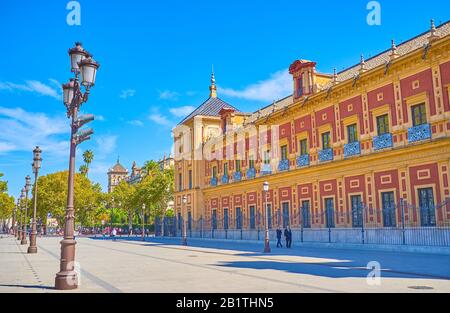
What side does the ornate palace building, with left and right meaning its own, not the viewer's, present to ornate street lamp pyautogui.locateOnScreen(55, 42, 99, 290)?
front

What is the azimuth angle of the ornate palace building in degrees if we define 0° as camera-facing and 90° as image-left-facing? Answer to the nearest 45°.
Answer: approximately 45°
